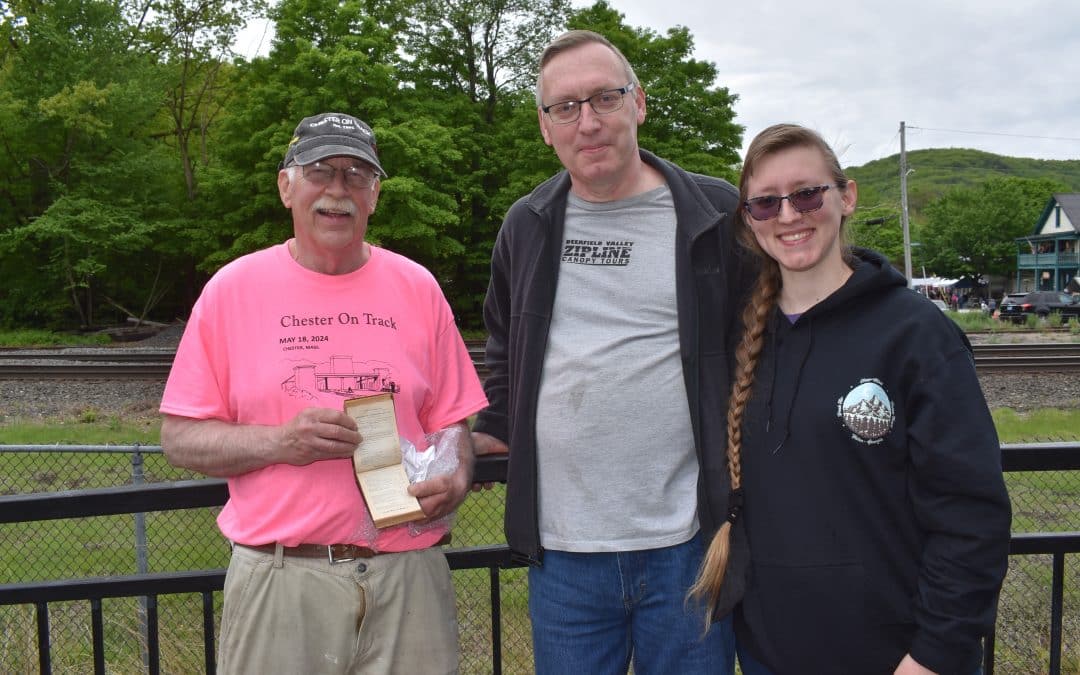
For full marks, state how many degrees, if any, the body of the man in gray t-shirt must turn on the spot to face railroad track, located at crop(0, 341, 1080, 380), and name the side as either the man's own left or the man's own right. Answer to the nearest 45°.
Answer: approximately 135° to the man's own right

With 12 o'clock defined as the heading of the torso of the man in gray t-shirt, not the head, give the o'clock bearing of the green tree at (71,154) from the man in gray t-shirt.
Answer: The green tree is roughly at 5 o'clock from the man in gray t-shirt.

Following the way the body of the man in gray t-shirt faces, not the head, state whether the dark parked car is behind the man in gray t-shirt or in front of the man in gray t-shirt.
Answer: behind

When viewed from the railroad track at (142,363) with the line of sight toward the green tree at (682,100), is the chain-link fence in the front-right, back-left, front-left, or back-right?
back-right

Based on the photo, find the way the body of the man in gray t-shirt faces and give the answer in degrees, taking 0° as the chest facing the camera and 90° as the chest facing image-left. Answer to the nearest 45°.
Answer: approximately 0°

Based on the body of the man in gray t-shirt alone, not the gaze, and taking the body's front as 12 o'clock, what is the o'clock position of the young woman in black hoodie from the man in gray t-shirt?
The young woman in black hoodie is roughly at 10 o'clock from the man in gray t-shirt.

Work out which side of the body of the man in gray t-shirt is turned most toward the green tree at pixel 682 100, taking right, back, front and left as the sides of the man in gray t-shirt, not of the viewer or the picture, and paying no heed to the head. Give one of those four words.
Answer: back
